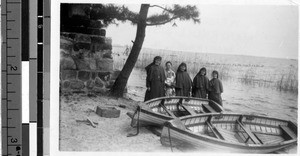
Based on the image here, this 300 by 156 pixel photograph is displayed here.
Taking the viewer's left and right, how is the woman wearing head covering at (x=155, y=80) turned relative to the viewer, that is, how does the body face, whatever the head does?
facing the viewer and to the right of the viewer
